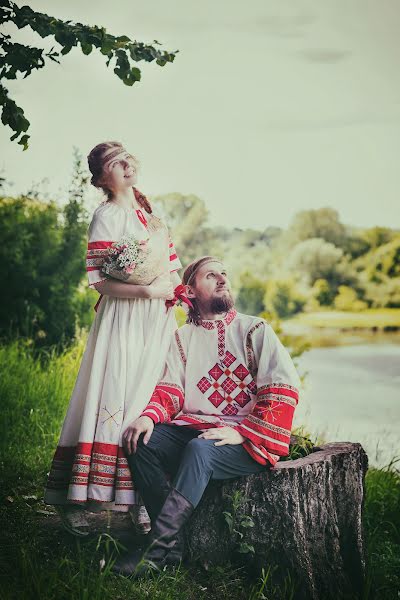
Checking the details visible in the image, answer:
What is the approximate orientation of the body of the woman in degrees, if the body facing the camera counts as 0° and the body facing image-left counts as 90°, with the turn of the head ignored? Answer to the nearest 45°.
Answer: approximately 315°

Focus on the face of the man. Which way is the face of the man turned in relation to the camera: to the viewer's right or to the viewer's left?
to the viewer's right

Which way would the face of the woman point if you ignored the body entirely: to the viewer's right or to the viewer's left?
to the viewer's right

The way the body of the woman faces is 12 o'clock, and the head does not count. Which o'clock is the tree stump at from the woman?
The tree stump is roughly at 11 o'clock from the woman.
